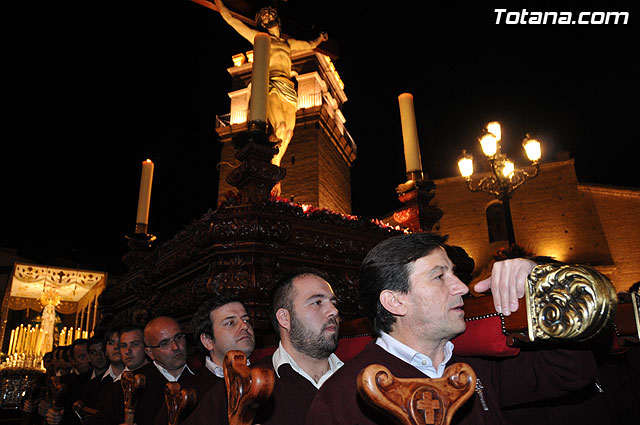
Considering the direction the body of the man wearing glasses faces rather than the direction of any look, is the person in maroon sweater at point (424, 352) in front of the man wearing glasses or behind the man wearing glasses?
in front

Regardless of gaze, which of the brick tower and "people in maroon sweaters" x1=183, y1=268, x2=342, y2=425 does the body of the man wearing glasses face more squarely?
the people in maroon sweaters

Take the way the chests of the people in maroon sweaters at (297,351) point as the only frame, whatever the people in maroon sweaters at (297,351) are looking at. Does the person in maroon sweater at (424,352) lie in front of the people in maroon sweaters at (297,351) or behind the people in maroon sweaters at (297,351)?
in front

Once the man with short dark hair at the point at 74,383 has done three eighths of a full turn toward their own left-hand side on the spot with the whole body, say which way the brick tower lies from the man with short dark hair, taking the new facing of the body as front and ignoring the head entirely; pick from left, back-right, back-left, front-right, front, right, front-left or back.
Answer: front-right

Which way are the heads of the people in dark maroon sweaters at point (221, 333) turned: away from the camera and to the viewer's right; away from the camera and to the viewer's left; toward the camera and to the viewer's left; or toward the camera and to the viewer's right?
toward the camera and to the viewer's right

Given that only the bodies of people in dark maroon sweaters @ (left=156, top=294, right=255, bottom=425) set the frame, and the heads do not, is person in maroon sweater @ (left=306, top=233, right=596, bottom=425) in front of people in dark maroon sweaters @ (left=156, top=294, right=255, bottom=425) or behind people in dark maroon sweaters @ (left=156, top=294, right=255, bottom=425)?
in front
